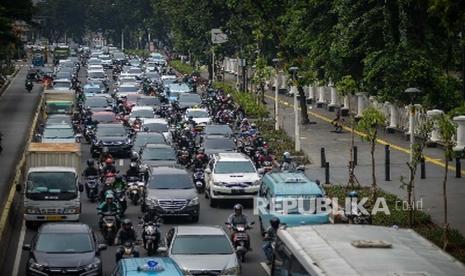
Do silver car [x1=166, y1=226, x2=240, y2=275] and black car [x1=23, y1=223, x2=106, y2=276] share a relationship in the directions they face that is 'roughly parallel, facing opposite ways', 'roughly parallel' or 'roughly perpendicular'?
roughly parallel

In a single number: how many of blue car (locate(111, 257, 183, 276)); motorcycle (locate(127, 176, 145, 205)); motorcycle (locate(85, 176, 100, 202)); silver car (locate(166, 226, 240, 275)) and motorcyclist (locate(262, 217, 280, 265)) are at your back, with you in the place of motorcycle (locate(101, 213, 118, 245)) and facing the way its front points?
2

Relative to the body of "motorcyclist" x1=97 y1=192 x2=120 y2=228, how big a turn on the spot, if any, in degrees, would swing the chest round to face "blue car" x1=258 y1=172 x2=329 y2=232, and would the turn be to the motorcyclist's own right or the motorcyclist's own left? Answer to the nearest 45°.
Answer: approximately 90° to the motorcyclist's own left

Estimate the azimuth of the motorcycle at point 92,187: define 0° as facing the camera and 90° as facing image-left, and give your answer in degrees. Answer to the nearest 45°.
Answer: approximately 0°

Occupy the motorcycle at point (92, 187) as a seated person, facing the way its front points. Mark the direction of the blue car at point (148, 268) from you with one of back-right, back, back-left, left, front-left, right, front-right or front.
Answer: front

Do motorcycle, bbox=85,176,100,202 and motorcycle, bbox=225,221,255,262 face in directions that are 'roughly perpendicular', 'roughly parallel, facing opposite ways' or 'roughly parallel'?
roughly parallel

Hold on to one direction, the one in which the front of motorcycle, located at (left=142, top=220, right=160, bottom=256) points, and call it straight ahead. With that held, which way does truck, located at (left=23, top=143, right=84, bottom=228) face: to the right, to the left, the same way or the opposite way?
the same way

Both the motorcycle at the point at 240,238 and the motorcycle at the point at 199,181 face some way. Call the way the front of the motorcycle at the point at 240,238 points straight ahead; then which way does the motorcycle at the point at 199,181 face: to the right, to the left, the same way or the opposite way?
the same way

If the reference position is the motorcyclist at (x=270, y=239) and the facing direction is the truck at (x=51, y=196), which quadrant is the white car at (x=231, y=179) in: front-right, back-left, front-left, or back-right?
front-right

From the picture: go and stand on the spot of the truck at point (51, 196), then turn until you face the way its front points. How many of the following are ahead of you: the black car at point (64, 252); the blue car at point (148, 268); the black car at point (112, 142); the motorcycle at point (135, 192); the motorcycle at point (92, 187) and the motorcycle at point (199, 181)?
2

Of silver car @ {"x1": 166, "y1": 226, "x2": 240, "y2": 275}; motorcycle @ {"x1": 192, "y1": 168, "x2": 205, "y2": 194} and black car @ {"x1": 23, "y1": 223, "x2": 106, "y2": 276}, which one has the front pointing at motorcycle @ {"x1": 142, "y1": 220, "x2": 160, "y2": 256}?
motorcycle @ {"x1": 192, "y1": 168, "x2": 205, "y2": 194}

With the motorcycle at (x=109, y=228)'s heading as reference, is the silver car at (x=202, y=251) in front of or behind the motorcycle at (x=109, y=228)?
in front

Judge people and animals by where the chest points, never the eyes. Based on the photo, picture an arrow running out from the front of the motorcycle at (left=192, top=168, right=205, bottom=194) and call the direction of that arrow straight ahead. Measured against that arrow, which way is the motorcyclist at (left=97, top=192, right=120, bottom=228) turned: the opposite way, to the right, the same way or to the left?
the same way

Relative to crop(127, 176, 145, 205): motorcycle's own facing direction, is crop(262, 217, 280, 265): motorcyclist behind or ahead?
ahead

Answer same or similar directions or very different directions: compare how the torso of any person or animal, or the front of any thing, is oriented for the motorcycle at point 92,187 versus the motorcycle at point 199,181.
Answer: same or similar directions

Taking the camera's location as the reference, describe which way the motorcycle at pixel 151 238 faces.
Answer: facing the viewer

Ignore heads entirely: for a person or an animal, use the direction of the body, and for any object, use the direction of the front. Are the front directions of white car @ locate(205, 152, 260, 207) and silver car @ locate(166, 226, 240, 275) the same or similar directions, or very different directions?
same or similar directions

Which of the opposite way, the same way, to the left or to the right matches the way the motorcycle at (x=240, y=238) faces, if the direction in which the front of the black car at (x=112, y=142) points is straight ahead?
the same way

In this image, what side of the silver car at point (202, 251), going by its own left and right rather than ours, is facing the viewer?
front

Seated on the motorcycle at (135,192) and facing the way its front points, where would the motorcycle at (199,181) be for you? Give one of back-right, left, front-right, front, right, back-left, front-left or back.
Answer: back-left
